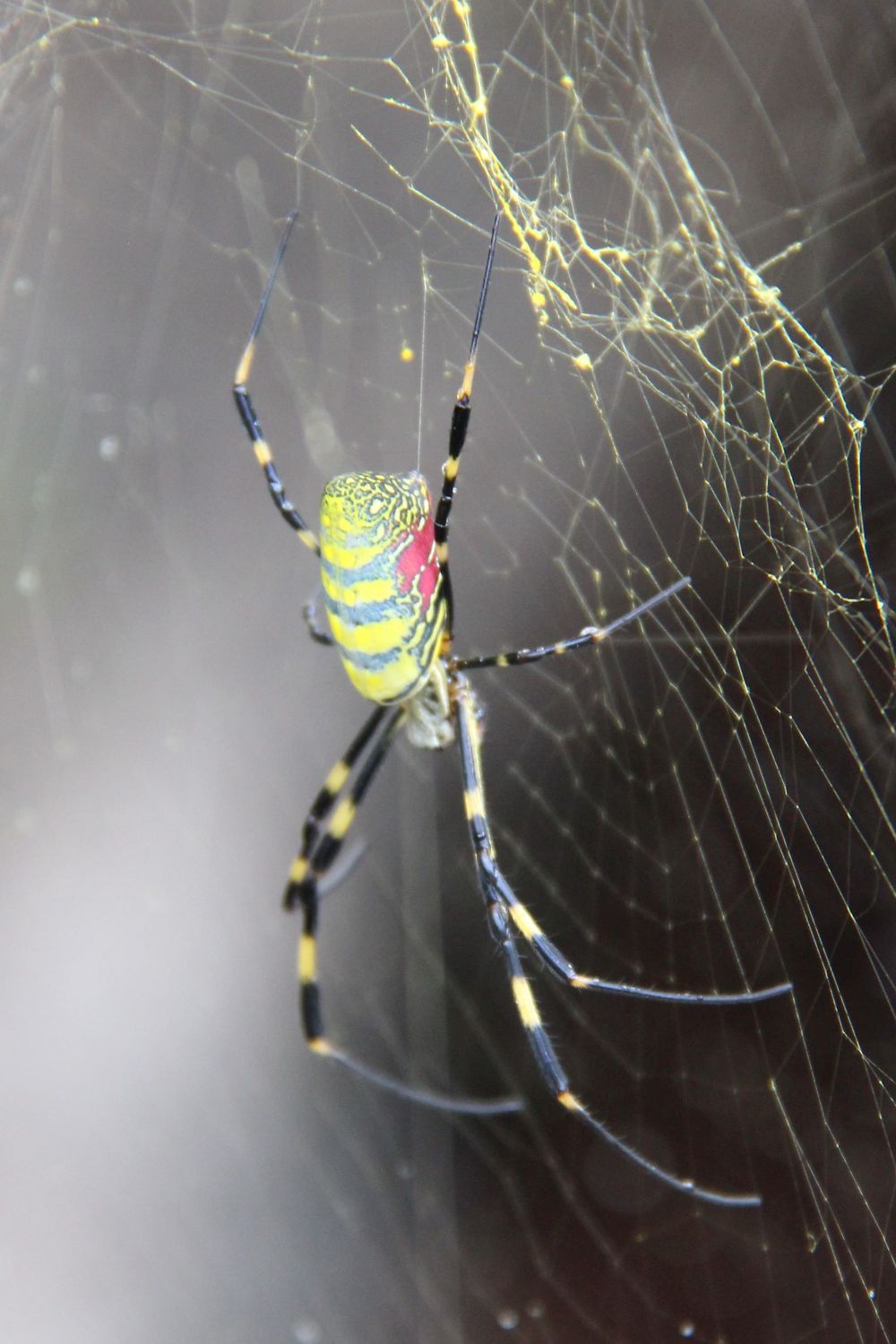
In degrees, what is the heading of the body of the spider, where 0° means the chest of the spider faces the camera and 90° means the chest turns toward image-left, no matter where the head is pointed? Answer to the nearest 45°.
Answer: approximately 225°
